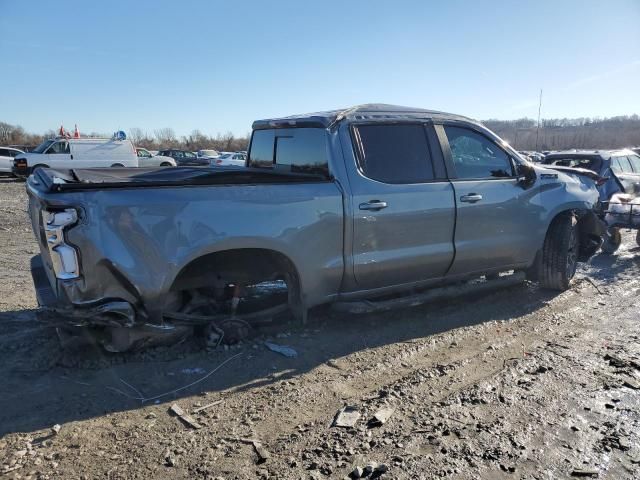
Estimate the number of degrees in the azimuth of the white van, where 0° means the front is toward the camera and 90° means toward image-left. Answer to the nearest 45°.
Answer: approximately 90°

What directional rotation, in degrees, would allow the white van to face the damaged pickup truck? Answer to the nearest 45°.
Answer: approximately 90° to its left

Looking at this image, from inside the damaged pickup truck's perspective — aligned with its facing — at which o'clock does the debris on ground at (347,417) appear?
The debris on ground is roughly at 4 o'clock from the damaged pickup truck.

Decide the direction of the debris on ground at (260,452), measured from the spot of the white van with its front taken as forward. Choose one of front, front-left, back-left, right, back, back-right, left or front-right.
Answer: left

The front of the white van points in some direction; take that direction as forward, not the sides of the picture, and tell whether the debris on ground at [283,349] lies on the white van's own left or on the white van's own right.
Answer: on the white van's own left

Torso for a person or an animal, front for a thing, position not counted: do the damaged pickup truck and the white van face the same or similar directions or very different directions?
very different directions

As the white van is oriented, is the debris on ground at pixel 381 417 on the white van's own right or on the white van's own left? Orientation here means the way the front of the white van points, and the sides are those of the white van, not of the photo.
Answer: on the white van's own left

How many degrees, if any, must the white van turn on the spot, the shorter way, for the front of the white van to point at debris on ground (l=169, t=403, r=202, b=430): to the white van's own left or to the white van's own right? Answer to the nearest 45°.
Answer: approximately 90° to the white van's own left

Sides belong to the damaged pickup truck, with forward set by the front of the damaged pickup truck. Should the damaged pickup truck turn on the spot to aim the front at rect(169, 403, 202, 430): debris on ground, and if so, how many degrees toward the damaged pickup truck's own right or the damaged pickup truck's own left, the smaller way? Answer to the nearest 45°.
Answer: approximately 180°

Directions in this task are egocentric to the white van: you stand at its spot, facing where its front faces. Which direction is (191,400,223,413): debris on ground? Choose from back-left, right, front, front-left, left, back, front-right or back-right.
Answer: left

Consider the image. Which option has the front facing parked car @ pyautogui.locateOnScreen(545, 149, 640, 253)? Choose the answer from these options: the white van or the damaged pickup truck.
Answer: the damaged pickup truck

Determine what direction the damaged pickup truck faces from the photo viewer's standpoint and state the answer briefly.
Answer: facing away from the viewer and to the right of the viewer

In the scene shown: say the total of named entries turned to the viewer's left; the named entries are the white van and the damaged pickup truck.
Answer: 1
